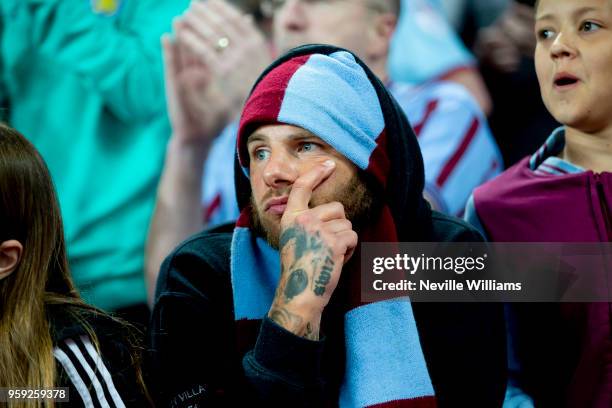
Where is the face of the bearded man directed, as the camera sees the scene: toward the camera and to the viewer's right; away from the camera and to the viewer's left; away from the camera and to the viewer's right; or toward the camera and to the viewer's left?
toward the camera and to the viewer's left

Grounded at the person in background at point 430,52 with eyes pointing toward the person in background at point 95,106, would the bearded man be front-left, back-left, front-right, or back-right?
front-left

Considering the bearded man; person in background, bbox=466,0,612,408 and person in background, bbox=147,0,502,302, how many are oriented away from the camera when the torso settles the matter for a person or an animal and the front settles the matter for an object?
0

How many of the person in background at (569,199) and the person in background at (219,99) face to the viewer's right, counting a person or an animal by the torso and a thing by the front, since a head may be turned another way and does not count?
0

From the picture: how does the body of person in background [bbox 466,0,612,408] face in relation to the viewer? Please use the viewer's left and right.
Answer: facing the viewer

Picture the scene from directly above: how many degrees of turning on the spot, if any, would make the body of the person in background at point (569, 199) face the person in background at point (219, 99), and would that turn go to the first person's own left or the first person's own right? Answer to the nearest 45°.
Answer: approximately 135° to the first person's own right

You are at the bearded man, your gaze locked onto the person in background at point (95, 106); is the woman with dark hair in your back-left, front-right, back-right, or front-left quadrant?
front-left

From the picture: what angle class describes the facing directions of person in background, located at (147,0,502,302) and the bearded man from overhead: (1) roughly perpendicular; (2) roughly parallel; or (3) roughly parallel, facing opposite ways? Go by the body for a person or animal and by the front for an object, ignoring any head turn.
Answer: roughly parallel

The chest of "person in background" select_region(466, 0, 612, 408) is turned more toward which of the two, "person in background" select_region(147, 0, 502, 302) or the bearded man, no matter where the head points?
the bearded man

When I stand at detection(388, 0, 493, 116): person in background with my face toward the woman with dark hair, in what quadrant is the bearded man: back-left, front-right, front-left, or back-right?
front-left

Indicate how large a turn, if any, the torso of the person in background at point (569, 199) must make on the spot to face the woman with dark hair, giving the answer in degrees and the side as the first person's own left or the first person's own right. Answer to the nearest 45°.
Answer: approximately 45° to the first person's own right

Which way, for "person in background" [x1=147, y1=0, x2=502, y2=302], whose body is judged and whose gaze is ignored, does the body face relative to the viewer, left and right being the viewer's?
facing the viewer and to the left of the viewer

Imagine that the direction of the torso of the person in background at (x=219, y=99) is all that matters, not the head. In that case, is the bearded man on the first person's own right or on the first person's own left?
on the first person's own left

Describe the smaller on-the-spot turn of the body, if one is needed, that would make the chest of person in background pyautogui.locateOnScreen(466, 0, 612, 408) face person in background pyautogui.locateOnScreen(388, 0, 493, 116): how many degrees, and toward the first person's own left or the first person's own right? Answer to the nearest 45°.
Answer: approximately 135° to the first person's own right
